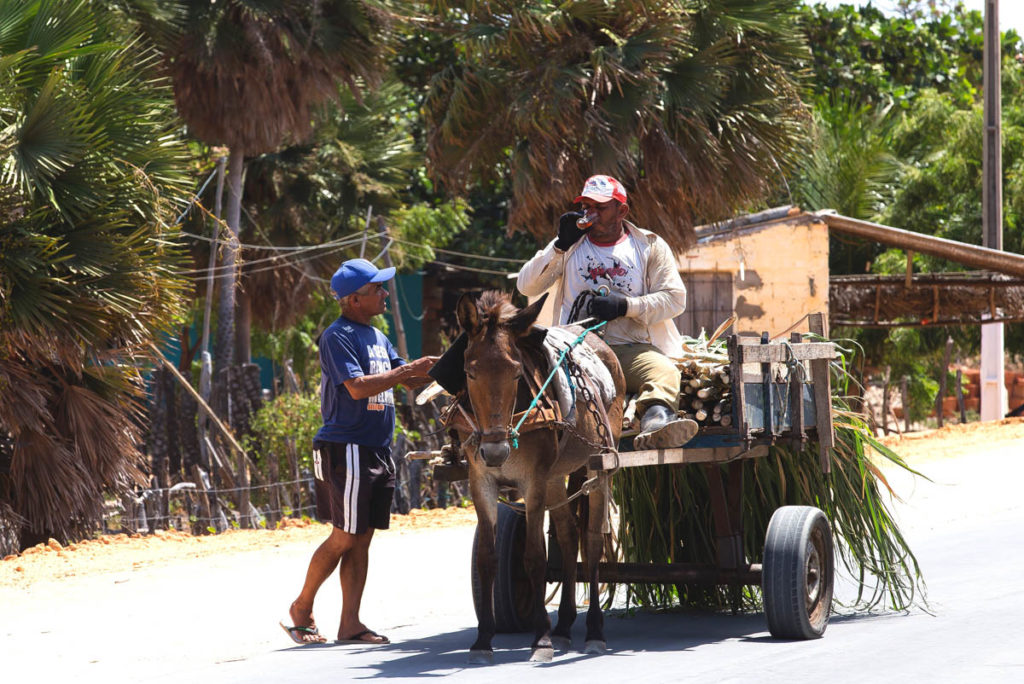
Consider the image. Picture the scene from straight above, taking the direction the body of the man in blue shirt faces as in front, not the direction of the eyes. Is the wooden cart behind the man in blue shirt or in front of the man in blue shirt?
in front

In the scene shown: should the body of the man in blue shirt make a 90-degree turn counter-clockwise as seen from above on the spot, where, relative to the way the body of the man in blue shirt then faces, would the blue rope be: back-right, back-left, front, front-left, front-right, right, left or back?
back-right

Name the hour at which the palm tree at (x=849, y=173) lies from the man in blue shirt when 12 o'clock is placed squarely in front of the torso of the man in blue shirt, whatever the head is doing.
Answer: The palm tree is roughly at 10 o'clock from the man in blue shirt.

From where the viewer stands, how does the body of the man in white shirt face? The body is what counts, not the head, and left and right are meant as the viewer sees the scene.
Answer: facing the viewer

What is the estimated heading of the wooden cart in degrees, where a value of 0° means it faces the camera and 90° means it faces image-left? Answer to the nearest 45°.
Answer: approximately 45°

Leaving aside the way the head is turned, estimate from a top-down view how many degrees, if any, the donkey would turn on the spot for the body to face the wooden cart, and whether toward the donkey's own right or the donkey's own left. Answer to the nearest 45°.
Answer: approximately 180°

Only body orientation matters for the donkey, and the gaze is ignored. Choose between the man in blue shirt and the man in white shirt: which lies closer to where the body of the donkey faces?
the man in blue shirt

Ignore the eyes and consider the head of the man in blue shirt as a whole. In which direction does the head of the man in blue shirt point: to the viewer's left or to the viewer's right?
to the viewer's right

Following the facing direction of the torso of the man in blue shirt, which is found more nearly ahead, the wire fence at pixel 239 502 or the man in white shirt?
the man in white shirt

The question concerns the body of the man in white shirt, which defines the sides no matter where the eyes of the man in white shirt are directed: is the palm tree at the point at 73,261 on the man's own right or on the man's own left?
on the man's own right

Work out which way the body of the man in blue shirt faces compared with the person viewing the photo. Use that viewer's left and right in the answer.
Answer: facing to the right of the viewer

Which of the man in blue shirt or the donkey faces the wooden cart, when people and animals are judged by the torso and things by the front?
the man in blue shirt

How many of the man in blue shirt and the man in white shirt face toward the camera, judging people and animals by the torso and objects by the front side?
1
